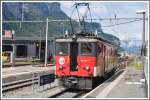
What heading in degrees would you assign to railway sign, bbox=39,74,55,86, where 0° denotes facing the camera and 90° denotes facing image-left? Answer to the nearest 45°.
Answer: approximately 315°
